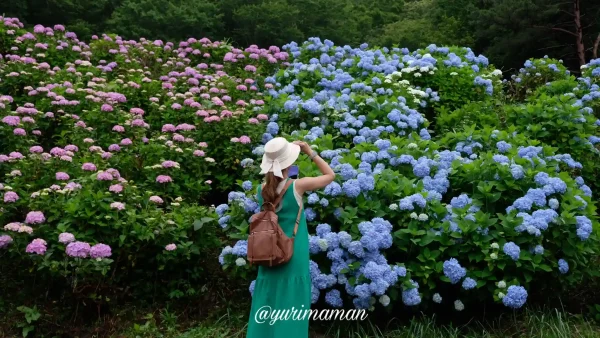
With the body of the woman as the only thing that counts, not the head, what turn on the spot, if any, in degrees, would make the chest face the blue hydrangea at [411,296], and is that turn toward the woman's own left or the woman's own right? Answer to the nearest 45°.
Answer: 0° — they already face it

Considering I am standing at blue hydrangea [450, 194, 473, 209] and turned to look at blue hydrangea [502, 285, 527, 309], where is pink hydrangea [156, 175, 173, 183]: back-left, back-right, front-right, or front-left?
back-right

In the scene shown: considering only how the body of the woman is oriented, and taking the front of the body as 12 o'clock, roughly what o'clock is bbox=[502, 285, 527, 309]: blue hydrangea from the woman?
The blue hydrangea is roughly at 1 o'clock from the woman.

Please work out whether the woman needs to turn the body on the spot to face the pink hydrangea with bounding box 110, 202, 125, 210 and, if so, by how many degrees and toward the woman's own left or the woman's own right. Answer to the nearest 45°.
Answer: approximately 90° to the woman's own left

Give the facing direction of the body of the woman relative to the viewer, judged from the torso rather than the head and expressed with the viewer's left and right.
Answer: facing away from the viewer and to the right of the viewer

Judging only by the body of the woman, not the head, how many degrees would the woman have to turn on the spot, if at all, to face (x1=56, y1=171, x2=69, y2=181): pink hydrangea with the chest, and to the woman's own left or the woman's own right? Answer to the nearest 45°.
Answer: approximately 90° to the woman's own left

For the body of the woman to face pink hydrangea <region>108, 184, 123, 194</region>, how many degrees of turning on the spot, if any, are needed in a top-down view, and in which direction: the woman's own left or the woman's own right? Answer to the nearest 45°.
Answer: approximately 90° to the woman's own left
